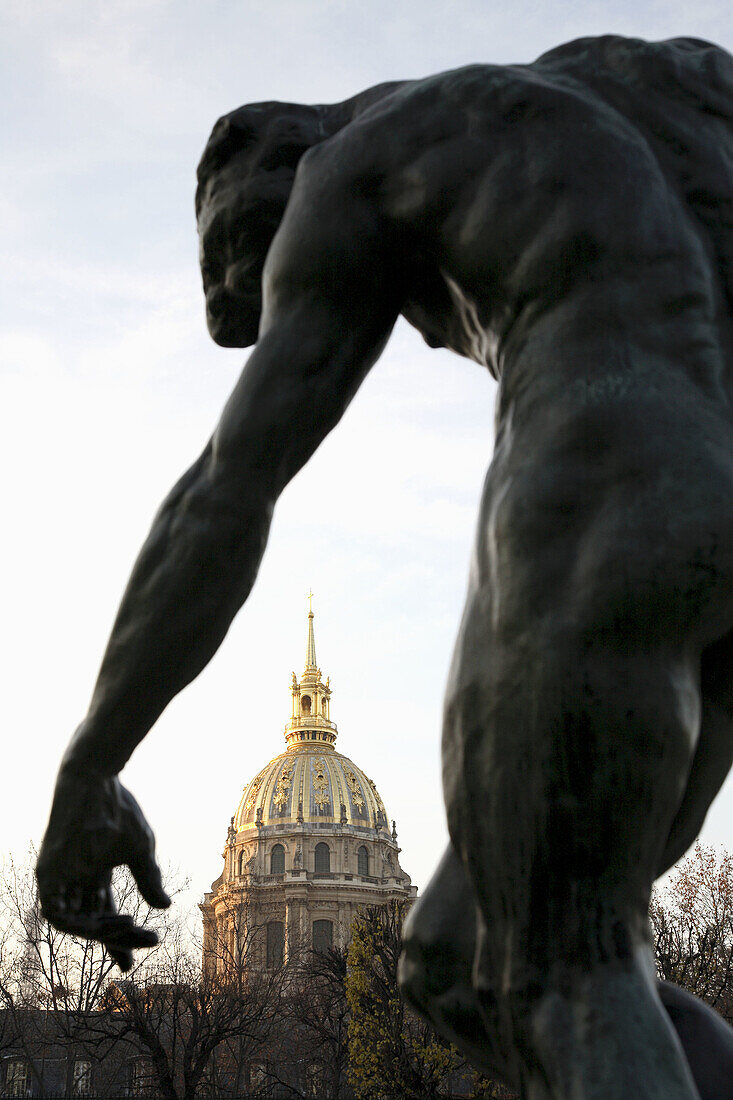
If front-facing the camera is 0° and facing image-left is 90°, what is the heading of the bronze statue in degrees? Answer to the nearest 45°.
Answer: approximately 135°

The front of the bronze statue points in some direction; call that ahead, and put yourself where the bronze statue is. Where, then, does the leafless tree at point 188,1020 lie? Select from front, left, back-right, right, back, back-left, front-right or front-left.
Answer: front-right
